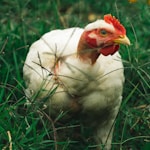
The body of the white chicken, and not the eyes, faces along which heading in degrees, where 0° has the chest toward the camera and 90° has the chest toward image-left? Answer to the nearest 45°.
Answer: approximately 315°
